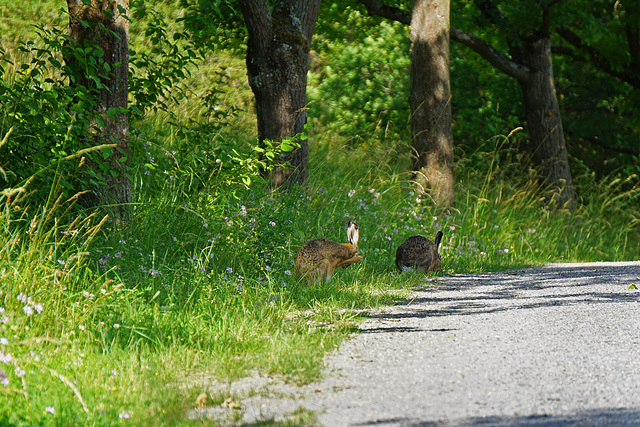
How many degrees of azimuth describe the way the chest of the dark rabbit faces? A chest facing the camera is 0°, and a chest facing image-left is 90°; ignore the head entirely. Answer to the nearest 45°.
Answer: approximately 270°

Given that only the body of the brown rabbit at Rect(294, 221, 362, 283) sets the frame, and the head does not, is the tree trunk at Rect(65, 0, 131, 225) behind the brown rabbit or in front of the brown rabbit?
behind

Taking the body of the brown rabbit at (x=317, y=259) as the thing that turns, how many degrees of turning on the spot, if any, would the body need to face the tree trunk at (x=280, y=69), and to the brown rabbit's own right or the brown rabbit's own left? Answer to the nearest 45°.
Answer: approximately 90° to the brown rabbit's own left

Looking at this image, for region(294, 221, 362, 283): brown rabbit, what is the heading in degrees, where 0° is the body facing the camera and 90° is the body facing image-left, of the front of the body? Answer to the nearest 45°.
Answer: approximately 270°

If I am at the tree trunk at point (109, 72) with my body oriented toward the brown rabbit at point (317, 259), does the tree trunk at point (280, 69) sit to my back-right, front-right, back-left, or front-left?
front-left

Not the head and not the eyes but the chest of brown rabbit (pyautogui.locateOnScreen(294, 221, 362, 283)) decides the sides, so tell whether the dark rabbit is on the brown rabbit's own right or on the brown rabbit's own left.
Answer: on the brown rabbit's own left

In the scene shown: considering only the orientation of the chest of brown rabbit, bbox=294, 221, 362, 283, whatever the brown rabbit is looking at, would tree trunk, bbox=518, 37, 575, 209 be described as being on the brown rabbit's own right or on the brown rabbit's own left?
on the brown rabbit's own left

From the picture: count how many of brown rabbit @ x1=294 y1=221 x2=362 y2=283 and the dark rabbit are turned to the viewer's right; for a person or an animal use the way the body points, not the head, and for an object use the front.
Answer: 2

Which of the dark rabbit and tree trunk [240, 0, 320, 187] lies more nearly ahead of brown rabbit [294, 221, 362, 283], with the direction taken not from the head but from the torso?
the dark rabbit

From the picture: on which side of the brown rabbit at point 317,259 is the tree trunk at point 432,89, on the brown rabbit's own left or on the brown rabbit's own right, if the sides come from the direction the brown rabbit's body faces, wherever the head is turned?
on the brown rabbit's own left
